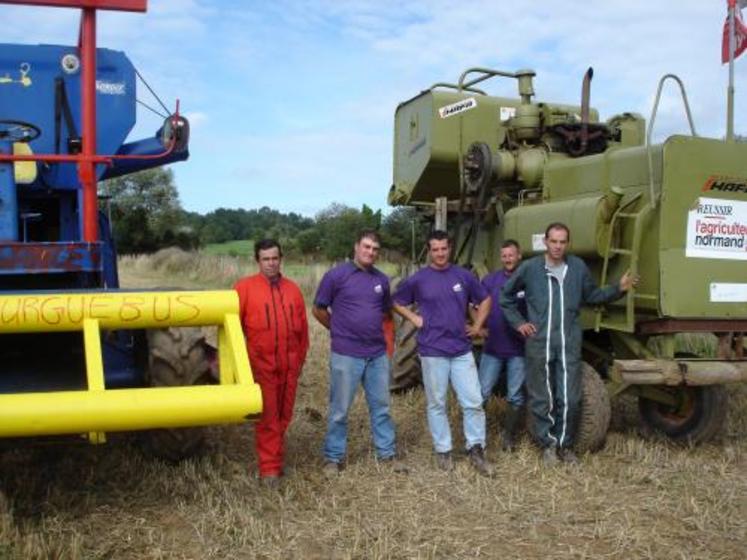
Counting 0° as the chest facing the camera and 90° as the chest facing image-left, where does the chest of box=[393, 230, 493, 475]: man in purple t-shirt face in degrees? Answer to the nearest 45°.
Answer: approximately 0°

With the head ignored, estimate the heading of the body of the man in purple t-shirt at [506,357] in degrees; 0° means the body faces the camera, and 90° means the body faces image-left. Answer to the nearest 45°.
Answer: approximately 0°

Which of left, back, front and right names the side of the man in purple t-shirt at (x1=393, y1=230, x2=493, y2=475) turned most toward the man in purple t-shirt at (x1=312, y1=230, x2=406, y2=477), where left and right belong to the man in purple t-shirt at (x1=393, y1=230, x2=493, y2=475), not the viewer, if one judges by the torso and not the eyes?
right

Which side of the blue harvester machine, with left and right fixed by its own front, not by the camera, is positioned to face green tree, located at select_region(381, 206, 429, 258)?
back

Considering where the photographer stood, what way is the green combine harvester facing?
facing away from the viewer and to the left of the viewer

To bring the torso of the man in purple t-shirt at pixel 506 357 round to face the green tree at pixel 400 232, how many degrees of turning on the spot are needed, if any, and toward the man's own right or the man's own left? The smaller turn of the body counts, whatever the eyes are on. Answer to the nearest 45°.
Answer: approximately 180°

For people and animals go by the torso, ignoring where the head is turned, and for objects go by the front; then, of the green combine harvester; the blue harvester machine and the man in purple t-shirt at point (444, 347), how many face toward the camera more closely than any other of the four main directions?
2

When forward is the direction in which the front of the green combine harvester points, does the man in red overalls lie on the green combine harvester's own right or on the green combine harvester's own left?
on the green combine harvester's own left
